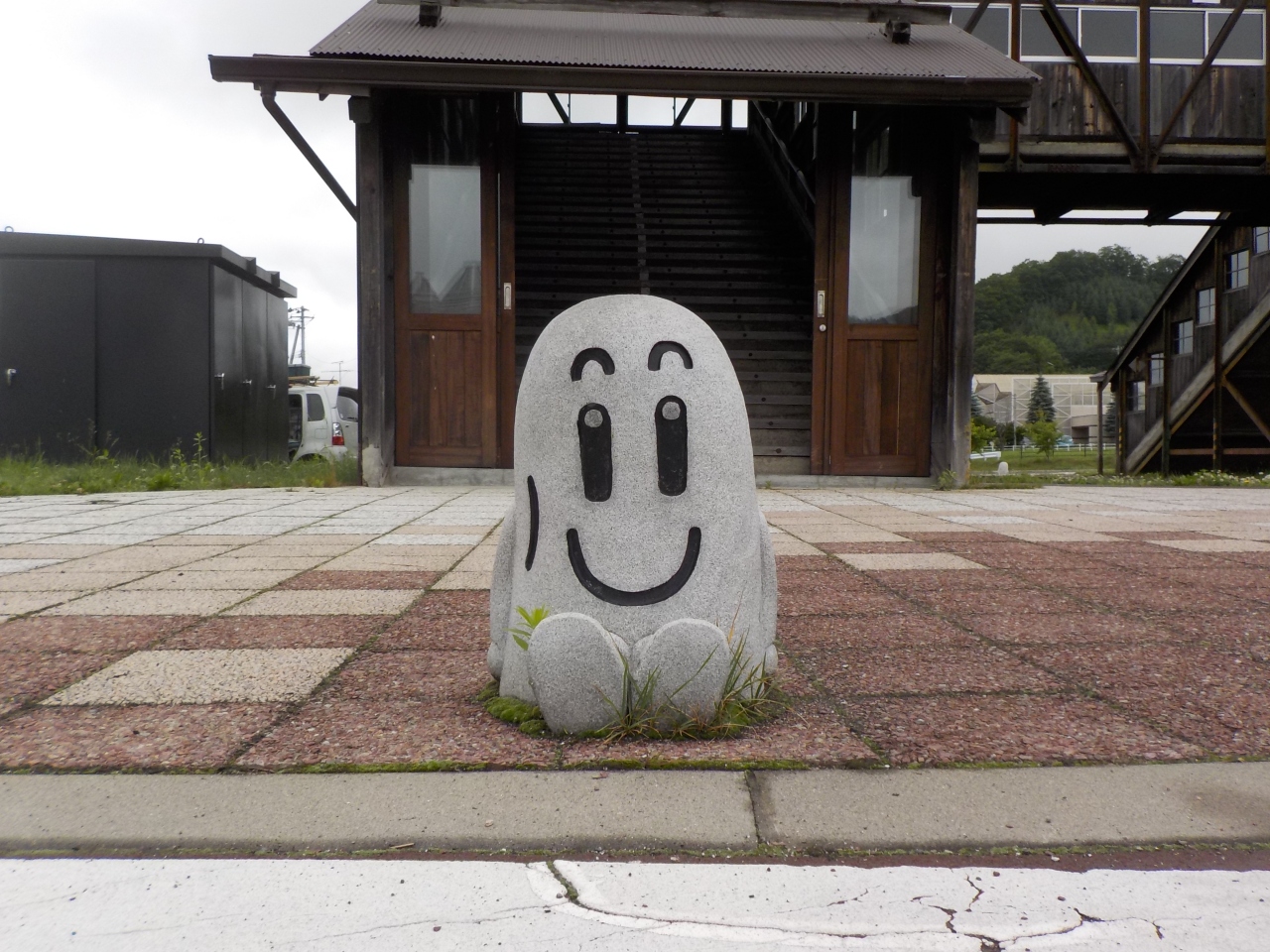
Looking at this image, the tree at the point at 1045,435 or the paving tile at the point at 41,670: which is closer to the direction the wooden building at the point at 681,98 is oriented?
the paving tile

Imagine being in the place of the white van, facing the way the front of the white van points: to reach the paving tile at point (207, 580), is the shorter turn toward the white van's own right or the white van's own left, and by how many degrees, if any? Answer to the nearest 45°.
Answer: approximately 135° to the white van's own left

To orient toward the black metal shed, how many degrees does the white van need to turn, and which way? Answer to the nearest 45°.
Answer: approximately 90° to its left

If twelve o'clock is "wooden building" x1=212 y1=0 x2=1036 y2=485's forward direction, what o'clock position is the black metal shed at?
The black metal shed is roughly at 4 o'clock from the wooden building.

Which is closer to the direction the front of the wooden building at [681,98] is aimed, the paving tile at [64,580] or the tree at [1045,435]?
the paving tile

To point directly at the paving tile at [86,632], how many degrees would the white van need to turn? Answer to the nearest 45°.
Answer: approximately 135° to its left

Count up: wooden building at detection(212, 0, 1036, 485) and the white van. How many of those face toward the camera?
1

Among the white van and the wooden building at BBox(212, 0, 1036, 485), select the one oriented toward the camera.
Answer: the wooden building

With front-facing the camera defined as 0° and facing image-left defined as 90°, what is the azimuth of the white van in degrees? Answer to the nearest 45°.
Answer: approximately 135°

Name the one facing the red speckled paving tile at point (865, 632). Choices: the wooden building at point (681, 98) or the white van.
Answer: the wooden building

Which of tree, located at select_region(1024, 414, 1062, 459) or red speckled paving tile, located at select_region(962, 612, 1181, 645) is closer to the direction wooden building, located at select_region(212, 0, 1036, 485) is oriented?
the red speckled paving tile

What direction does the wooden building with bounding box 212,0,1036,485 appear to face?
toward the camera

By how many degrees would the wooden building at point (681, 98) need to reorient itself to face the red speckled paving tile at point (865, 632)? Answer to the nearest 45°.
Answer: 0° — it already faces it

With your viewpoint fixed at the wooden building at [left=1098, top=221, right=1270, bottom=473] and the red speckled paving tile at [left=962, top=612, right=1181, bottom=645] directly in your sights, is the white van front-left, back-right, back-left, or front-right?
front-right

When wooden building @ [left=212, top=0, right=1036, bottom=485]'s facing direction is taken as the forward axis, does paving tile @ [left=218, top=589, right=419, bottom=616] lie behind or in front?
in front
